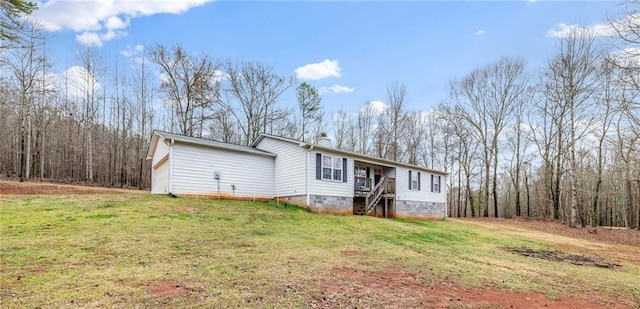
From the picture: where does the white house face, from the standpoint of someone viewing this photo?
facing the viewer and to the right of the viewer

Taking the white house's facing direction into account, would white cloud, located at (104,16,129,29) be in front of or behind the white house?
behind

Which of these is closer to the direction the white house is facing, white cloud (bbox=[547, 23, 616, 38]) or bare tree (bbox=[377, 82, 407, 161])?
the white cloud

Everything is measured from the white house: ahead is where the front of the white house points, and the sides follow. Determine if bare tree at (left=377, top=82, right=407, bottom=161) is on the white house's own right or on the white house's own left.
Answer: on the white house's own left

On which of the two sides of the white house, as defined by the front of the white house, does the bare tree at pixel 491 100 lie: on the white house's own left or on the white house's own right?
on the white house's own left

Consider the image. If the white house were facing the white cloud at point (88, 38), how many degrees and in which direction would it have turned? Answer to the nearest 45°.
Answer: approximately 180°

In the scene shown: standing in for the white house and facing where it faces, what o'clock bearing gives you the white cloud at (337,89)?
The white cloud is roughly at 8 o'clock from the white house.

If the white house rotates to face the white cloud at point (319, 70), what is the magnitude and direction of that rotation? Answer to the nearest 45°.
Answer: approximately 135° to its left

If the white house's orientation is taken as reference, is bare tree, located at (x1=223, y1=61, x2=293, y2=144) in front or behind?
behind

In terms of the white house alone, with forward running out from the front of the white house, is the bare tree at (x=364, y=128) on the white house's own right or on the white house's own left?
on the white house's own left
